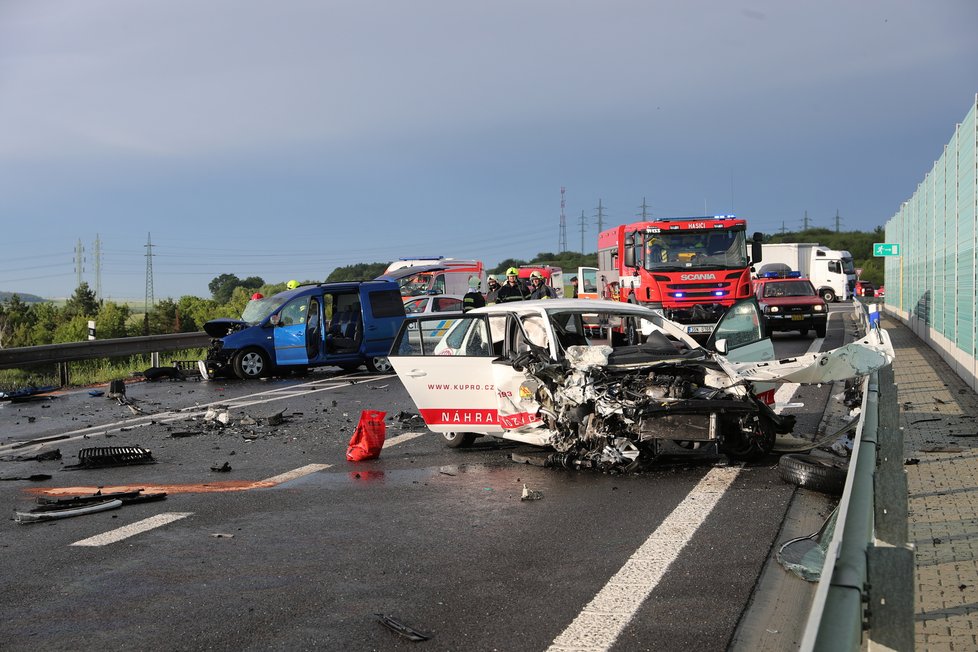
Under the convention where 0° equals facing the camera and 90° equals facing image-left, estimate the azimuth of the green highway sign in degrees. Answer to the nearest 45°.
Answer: approximately 0°

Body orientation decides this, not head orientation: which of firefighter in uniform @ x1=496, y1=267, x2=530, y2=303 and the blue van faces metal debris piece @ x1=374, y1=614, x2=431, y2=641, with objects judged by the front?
the firefighter in uniform

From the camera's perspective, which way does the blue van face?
to the viewer's left

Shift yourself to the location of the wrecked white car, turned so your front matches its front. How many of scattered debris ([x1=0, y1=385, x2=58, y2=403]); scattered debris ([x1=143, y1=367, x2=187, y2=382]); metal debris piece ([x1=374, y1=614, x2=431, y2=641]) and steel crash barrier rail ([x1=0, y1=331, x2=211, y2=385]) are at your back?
3

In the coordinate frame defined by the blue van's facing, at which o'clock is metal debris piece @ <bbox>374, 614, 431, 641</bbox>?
The metal debris piece is roughly at 9 o'clock from the blue van.

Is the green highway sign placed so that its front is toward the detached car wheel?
yes

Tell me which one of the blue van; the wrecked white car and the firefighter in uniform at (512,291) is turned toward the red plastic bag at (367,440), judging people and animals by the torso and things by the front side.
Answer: the firefighter in uniform

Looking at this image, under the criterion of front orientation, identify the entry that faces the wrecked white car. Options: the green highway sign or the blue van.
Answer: the green highway sign

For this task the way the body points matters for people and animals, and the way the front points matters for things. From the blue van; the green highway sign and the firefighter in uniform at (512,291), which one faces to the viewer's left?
the blue van

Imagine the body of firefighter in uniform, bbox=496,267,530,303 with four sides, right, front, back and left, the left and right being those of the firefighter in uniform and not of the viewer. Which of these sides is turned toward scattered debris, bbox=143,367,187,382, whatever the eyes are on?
right

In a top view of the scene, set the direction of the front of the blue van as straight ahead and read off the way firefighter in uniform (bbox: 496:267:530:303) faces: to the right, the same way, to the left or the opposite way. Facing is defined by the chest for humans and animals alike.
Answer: to the left
